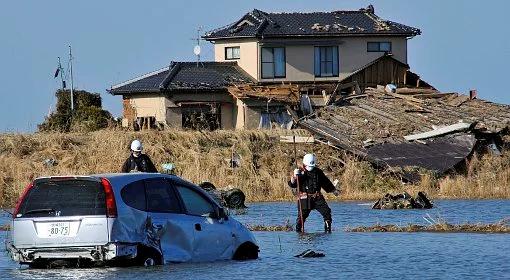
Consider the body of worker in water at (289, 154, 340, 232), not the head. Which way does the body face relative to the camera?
toward the camera

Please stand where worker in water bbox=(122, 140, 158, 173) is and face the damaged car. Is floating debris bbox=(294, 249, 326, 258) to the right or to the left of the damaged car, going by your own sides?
left

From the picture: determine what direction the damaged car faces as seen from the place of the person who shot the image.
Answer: facing away from the viewer and to the right of the viewer

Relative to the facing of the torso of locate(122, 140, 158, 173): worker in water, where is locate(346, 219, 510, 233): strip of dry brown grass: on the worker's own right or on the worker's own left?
on the worker's own left

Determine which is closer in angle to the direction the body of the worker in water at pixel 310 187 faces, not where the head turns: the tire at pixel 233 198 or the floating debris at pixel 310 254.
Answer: the floating debris

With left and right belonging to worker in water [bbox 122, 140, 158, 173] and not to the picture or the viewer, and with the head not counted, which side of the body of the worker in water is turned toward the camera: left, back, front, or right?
front

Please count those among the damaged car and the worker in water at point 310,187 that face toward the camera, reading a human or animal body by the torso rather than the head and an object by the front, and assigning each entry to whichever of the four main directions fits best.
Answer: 1

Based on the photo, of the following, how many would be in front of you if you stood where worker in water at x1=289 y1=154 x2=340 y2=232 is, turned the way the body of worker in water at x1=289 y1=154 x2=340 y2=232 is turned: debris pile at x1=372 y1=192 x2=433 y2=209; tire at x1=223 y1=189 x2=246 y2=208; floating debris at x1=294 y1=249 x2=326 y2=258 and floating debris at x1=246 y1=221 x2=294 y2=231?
1

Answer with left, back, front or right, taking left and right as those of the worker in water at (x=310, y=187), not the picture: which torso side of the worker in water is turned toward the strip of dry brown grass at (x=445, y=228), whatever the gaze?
left

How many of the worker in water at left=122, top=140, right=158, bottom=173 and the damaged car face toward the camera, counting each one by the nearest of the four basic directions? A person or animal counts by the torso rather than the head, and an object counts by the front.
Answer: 1
